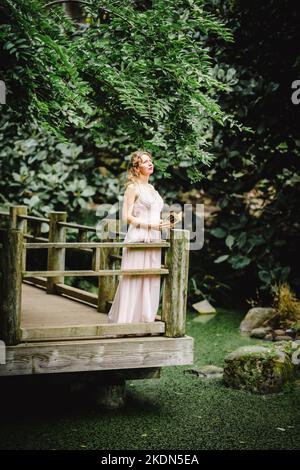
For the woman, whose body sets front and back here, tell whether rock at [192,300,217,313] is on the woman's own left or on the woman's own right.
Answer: on the woman's own left

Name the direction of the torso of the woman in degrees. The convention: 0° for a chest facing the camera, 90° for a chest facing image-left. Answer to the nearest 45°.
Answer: approximately 315°
